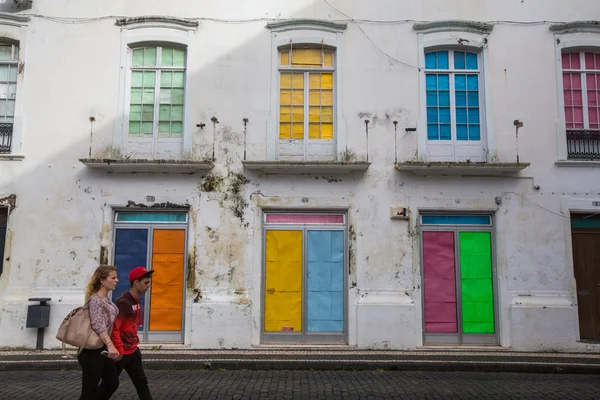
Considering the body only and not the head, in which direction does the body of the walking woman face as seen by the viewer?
to the viewer's right

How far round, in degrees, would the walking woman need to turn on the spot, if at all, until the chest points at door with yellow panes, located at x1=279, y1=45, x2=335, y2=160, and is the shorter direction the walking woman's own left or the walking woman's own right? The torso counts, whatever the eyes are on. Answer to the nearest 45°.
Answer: approximately 45° to the walking woman's own left

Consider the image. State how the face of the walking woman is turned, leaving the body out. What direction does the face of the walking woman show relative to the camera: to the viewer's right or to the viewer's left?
to the viewer's right
